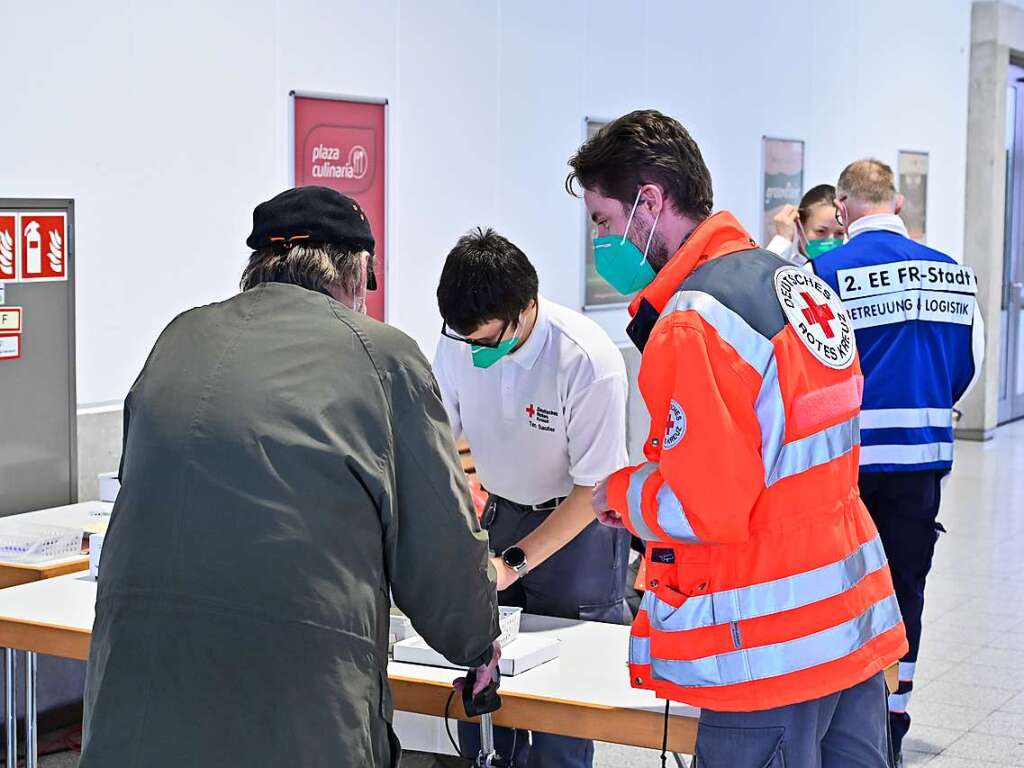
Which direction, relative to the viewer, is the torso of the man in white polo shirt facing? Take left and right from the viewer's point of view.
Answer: facing the viewer and to the left of the viewer

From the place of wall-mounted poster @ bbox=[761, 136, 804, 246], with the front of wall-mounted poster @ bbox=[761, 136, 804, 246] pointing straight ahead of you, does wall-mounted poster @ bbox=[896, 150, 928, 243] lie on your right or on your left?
on your left

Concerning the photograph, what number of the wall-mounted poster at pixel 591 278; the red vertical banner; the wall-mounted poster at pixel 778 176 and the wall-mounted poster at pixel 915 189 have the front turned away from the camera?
0

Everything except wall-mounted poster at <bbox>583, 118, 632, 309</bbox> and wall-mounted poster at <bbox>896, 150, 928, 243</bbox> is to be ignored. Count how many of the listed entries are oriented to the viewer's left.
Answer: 0

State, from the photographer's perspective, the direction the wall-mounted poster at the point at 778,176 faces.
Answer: facing the viewer and to the right of the viewer

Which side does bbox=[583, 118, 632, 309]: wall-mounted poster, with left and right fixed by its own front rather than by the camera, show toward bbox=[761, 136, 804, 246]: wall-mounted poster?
left

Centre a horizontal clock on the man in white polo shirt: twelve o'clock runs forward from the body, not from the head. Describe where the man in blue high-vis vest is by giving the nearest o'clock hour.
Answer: The man in blue high-vis vest is roughly at 6 o'clock from the man in white polo shirt.

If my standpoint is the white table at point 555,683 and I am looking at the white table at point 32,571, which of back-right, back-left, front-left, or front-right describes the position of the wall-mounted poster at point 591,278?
front-right

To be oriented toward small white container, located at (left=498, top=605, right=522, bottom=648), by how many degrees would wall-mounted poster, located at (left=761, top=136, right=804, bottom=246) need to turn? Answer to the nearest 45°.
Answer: approximately 45° to its right

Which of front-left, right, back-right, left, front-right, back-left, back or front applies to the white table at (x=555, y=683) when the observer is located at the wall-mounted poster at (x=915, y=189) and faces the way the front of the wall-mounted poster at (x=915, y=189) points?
front-right

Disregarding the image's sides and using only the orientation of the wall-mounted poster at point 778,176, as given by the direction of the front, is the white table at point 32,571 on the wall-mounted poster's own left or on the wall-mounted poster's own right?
on the wall-mounted poster's own right

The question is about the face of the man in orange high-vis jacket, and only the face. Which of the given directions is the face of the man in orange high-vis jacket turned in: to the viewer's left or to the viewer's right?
to the viewer's left

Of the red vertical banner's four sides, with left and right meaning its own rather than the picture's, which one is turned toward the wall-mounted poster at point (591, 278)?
left
